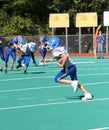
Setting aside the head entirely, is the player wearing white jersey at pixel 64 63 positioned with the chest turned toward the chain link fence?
no

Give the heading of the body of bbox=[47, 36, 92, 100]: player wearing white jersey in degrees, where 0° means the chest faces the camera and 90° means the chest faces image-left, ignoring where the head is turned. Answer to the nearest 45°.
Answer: approximately 90°
